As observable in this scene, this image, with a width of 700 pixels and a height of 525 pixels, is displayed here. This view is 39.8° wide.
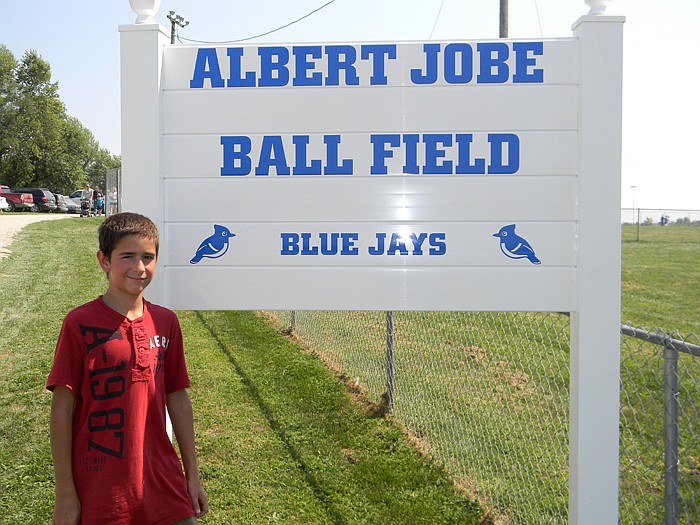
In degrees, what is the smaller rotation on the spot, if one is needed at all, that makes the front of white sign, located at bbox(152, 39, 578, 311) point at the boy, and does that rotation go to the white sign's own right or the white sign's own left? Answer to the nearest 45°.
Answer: approximately 45° to the white sign's own right

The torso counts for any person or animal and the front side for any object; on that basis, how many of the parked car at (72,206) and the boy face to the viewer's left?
0

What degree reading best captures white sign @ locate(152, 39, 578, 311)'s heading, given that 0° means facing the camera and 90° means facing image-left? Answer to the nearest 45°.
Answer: approximately 0°

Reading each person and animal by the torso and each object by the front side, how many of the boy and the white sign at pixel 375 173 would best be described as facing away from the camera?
0

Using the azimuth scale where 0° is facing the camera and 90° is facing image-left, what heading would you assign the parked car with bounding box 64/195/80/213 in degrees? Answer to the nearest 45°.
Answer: approximately 315°

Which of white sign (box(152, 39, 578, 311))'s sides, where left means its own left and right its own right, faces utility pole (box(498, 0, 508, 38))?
back

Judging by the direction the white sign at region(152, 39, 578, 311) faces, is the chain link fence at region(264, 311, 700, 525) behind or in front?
behind

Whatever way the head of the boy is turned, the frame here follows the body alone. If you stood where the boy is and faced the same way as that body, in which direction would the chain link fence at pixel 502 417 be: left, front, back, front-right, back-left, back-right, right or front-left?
left
